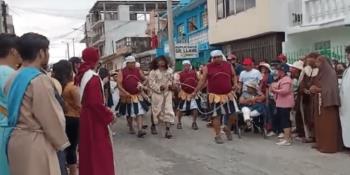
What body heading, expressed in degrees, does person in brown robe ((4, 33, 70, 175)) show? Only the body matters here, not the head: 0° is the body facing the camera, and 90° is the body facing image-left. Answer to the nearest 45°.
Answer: approximately 225°

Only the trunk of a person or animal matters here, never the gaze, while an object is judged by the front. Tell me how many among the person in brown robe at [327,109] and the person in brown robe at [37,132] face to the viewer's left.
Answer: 1

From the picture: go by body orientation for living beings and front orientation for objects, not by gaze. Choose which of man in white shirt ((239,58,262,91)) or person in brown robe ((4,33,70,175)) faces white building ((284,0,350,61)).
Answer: the person in brown robe

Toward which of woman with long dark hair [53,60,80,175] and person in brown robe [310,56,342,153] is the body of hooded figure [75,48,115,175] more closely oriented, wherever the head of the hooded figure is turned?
the person in brown robe

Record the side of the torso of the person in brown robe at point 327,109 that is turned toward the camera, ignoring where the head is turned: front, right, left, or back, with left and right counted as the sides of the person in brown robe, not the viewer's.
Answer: left

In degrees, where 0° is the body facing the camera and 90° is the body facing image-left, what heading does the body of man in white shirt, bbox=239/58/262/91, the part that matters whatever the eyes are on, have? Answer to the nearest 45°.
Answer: approximately 45°

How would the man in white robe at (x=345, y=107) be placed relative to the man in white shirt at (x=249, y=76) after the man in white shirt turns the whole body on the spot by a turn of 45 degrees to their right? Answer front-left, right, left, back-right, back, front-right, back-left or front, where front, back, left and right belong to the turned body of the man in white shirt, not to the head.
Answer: back-left
